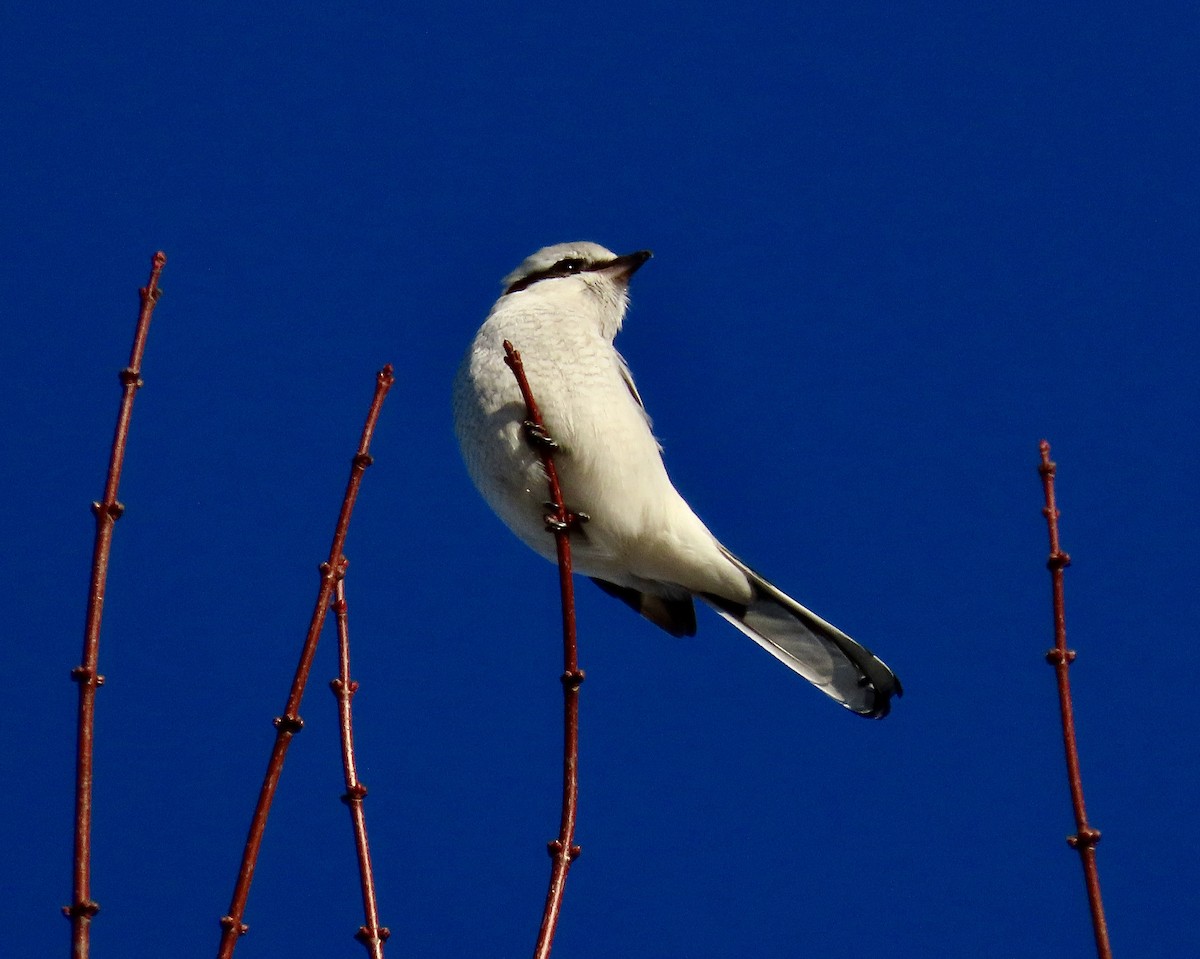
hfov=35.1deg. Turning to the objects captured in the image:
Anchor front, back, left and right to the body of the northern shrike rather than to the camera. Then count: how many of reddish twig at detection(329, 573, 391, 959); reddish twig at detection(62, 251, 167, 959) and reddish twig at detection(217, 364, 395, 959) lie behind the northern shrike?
0

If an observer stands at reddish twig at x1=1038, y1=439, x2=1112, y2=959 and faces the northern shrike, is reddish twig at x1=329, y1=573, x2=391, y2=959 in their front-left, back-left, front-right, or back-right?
front-left

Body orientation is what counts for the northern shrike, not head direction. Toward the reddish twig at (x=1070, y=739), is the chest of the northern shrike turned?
no

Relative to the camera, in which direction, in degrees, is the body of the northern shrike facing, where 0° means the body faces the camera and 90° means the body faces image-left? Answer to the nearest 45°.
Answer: approximately 45°

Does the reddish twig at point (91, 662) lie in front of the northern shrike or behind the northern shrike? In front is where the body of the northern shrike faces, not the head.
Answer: in front
